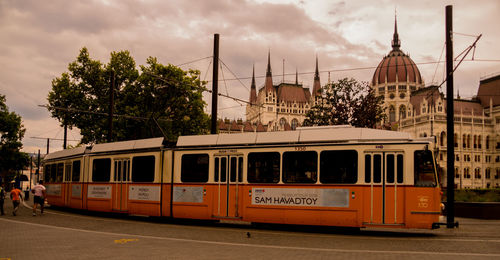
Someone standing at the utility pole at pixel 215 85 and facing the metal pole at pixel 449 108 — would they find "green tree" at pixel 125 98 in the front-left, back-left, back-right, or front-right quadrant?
back-left

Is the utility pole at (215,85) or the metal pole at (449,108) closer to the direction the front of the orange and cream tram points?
the metal pole

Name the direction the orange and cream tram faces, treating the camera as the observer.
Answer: facing the viewer and to the right of the viewer

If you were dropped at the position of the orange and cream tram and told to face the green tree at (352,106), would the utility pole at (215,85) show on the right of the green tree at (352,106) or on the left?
left

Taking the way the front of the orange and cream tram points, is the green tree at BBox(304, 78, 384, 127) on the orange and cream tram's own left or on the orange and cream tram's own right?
on the orange and cream tram's own left
